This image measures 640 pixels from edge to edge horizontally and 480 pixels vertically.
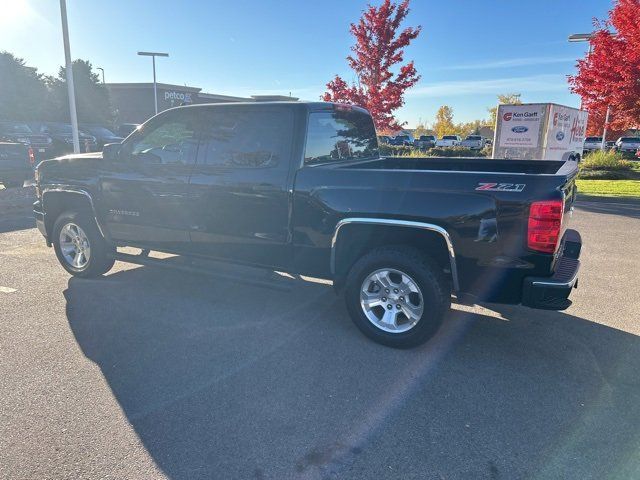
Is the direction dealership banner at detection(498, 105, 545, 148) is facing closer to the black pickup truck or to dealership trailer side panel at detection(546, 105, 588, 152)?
the black pickup truck

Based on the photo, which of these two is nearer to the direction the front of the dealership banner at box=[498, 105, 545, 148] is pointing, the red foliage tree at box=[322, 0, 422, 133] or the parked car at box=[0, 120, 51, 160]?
the parked car

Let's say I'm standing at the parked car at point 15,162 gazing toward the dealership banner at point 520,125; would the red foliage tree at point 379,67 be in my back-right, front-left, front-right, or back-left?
front-left

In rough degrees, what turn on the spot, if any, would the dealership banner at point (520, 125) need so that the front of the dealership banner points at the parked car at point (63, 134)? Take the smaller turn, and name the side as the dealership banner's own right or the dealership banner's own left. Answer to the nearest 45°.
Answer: approximately 90° to the dealership banner's own right

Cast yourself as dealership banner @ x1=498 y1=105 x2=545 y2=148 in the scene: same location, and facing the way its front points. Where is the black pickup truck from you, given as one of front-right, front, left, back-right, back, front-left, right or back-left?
front

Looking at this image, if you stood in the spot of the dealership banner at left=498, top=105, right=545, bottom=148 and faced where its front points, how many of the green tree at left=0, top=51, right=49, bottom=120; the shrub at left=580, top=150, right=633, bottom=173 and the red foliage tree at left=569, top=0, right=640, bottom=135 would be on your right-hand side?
1

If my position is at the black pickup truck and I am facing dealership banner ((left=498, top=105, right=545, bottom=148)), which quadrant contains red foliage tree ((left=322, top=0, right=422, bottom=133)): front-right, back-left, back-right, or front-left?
front-left

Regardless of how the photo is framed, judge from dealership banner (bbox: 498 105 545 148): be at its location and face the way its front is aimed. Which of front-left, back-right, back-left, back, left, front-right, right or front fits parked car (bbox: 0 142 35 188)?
front-right

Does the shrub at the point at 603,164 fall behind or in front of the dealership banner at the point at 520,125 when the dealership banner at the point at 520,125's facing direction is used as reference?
behind

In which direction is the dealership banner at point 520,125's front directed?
toward the camera

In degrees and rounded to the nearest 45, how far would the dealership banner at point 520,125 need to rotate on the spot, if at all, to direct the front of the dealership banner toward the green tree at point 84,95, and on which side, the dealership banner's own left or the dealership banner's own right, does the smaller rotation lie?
approximately 90° to the dealership banner's own right
